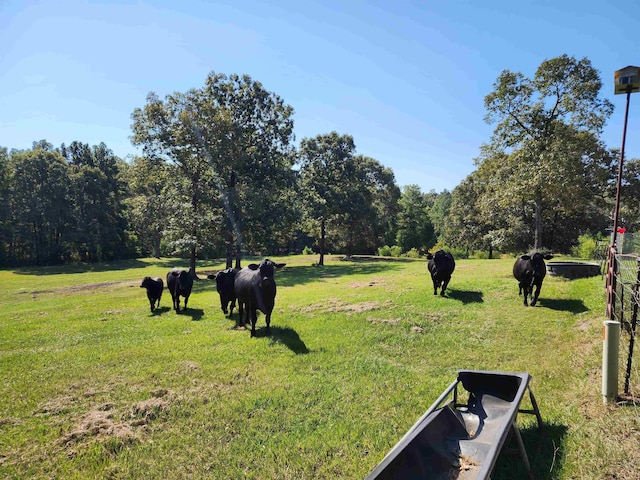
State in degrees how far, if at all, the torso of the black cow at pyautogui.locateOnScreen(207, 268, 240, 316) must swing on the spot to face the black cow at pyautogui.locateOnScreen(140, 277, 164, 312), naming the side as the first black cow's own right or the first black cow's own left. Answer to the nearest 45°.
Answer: approximately 135° to the first black cow's own right

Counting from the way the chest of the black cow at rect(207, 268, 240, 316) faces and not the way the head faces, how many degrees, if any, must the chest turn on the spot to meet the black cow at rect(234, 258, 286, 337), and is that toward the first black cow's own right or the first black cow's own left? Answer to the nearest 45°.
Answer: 0° — it already faces it

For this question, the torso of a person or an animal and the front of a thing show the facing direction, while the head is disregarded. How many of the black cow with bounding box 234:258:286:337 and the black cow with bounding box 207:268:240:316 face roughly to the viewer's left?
0

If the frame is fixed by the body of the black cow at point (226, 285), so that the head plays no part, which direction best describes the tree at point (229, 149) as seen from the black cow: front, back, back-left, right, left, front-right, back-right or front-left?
back

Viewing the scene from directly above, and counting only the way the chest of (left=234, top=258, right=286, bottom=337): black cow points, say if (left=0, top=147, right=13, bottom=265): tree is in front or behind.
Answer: behind

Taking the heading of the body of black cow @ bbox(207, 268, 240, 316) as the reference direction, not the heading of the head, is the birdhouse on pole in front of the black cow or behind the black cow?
in front

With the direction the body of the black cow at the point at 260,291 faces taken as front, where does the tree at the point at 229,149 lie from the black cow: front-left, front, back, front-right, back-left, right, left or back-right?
back-left

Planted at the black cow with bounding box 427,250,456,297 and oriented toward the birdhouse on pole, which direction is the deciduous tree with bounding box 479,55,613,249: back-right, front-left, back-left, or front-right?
back-left

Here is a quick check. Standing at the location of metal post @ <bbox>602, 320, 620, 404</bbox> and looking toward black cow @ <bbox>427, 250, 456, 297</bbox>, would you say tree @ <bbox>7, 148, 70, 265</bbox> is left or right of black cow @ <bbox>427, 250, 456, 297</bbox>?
left

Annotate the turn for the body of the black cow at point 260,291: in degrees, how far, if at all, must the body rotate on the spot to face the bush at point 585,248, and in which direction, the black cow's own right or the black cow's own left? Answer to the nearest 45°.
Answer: approximately 90° to the black cow's own left

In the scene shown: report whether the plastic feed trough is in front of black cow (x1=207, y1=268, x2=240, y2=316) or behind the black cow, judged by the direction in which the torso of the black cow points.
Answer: in front

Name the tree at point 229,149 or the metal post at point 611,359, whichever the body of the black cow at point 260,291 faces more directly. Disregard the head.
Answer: the metal post

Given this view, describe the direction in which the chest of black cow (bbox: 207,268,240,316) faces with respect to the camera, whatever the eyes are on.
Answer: toward the camera

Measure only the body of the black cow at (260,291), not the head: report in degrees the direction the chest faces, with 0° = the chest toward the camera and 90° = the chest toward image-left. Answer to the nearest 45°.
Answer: approximately 315°
